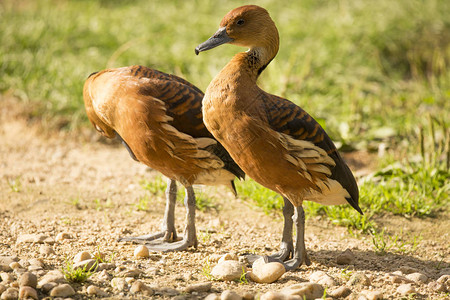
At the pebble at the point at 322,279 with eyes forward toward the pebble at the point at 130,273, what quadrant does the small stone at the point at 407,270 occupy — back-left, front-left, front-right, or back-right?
back-right

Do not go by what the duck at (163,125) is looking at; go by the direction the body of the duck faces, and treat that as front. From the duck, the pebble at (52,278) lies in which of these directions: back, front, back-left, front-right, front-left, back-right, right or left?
front-left

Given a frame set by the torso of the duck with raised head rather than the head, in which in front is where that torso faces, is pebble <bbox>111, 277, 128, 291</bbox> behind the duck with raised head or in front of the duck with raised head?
in front

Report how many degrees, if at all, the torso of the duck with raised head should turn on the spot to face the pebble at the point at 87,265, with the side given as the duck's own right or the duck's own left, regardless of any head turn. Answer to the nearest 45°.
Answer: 0° — it already faces it

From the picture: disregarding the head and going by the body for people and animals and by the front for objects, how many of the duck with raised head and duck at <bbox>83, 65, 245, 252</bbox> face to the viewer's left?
2

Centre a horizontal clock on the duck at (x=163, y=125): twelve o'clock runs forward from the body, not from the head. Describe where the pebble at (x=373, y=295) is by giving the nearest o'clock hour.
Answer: The pebble is roughly at 7 o'clock from the duck.

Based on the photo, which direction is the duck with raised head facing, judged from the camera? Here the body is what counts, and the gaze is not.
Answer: to the viewer's left

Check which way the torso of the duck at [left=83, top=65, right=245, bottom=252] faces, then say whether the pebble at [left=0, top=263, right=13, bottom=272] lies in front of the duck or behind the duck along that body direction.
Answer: in front

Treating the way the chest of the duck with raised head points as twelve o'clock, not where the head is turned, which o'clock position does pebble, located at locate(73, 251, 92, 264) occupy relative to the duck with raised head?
The pebble is roughly at 12 o'clock from the duck with raised head.

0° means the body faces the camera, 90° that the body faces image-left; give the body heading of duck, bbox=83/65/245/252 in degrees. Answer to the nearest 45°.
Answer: approximately 90°
